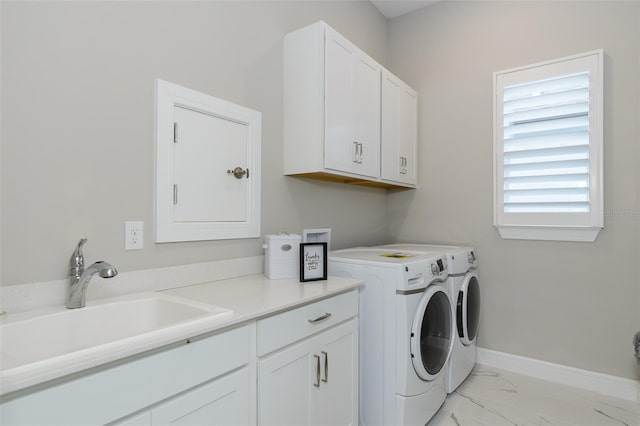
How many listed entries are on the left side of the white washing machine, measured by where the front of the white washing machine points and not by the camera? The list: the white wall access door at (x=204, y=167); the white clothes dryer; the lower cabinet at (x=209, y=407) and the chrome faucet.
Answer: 1

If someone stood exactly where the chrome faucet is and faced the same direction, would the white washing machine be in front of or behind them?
in front

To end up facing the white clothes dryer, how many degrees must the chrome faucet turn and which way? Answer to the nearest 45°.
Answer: approximately 45° to its left

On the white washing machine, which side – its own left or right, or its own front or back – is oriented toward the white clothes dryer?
left

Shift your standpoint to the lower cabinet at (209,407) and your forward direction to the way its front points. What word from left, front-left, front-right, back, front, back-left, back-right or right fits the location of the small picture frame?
left

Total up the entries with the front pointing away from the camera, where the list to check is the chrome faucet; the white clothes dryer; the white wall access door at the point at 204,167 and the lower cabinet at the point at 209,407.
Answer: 0

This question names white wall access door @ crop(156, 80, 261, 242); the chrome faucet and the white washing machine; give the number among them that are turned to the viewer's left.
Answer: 0

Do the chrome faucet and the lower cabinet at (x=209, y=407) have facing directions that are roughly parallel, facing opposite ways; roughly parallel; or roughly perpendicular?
roughly parallel

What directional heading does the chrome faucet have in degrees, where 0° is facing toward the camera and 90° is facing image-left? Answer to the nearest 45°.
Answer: approximately 315°

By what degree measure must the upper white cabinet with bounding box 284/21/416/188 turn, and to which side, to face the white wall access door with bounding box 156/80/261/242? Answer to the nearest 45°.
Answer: approximately 90° to its right

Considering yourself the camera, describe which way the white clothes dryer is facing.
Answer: facing to the right of the viewer

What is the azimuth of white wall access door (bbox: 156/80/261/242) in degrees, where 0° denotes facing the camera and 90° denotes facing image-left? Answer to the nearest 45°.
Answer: approximately 315°

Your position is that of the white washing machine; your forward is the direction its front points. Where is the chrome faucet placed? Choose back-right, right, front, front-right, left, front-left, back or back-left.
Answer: right
